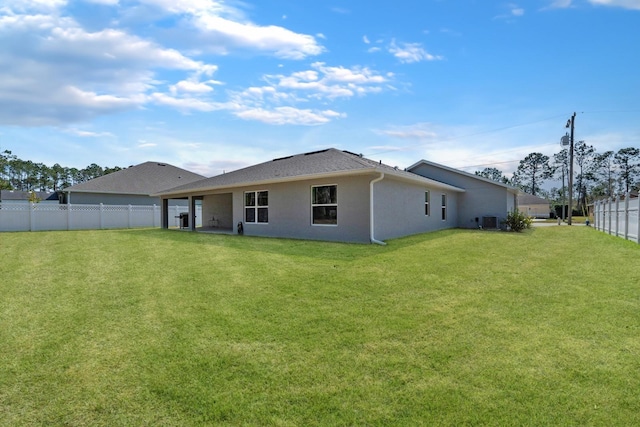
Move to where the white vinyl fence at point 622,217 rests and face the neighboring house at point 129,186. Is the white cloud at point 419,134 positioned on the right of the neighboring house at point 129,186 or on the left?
right

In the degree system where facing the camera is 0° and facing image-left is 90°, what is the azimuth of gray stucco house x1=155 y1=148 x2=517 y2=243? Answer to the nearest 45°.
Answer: approximately 225°

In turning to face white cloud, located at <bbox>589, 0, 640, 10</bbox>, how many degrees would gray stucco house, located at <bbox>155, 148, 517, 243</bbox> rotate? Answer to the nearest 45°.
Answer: approximately 45° to its right

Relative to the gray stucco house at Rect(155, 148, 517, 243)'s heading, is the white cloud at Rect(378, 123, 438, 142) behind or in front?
in front

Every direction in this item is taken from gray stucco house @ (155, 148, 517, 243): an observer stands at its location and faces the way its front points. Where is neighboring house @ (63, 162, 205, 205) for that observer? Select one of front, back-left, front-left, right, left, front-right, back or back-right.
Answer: left

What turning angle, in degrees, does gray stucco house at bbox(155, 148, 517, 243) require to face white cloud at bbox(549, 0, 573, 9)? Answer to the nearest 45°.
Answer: approximately 45° to its right

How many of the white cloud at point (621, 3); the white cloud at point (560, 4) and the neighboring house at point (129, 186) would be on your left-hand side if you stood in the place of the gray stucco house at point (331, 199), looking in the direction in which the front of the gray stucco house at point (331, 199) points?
1

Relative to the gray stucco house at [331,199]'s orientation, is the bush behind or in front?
in front
